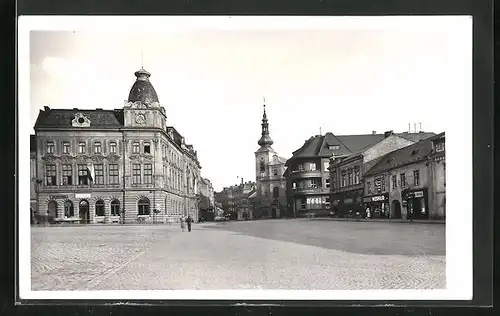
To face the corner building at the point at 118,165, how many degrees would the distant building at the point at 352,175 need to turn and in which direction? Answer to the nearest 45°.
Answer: approximately 45° to its right

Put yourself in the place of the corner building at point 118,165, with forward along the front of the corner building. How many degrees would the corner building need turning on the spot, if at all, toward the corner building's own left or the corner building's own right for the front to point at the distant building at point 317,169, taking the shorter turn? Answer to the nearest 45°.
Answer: approximately 90° to the corner building's own left

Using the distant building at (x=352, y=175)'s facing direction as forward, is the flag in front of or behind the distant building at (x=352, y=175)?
in front

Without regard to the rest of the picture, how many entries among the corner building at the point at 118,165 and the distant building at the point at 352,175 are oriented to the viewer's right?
0

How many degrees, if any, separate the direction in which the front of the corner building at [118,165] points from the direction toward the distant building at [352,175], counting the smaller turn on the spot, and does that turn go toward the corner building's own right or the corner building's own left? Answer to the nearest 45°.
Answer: approximately 90° to the corner building's own left

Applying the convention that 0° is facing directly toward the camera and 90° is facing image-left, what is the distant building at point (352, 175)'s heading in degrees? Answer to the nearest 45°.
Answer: approximately 45°
